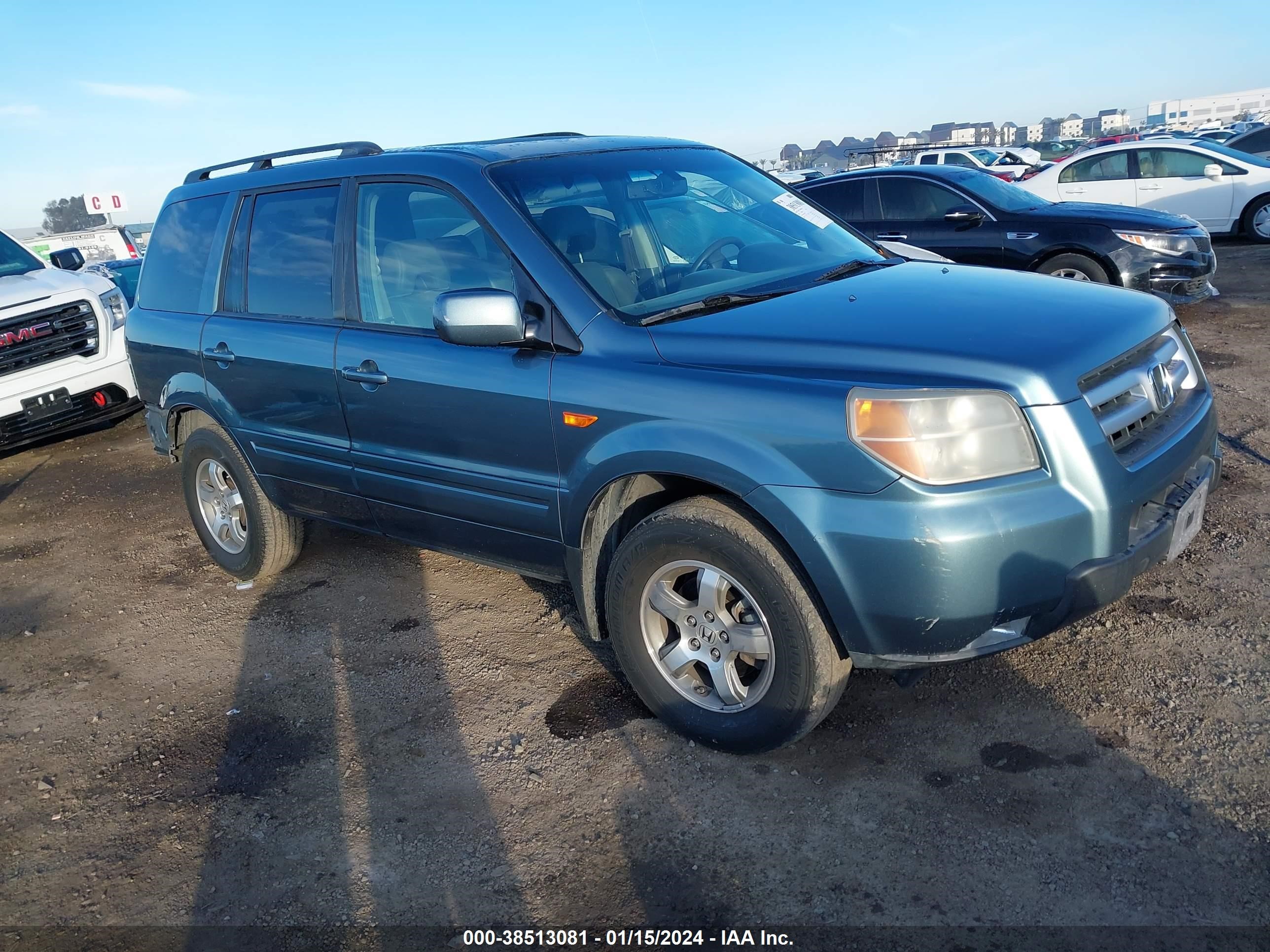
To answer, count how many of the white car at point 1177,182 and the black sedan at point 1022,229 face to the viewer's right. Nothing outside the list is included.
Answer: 2

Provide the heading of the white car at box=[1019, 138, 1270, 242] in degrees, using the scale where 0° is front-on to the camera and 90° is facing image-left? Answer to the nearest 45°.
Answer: approximately 270°

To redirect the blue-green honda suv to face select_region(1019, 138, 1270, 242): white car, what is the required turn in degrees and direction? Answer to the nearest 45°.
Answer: approximately 90° to its left

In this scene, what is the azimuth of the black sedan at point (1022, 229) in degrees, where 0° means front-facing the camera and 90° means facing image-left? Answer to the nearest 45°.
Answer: approximately 270°

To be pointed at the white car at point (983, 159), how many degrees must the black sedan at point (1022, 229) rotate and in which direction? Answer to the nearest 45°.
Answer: approximately 90° to its left

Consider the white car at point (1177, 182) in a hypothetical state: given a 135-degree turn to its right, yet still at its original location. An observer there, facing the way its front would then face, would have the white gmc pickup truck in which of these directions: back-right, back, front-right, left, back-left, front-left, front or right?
front

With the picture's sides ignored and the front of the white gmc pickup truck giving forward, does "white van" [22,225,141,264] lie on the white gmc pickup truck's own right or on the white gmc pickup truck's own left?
on the white gmc pickup truck's own left

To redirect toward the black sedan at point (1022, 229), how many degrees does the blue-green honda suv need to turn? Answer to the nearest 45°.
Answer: approximately 90° to its left

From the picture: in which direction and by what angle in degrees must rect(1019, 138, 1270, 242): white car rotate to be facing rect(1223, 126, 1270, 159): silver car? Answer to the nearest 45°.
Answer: approximately 90° to its left

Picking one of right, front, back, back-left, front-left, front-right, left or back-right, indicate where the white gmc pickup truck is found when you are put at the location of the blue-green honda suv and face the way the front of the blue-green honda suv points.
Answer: back

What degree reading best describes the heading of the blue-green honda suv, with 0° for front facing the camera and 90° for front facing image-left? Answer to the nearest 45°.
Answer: approximately 315°
